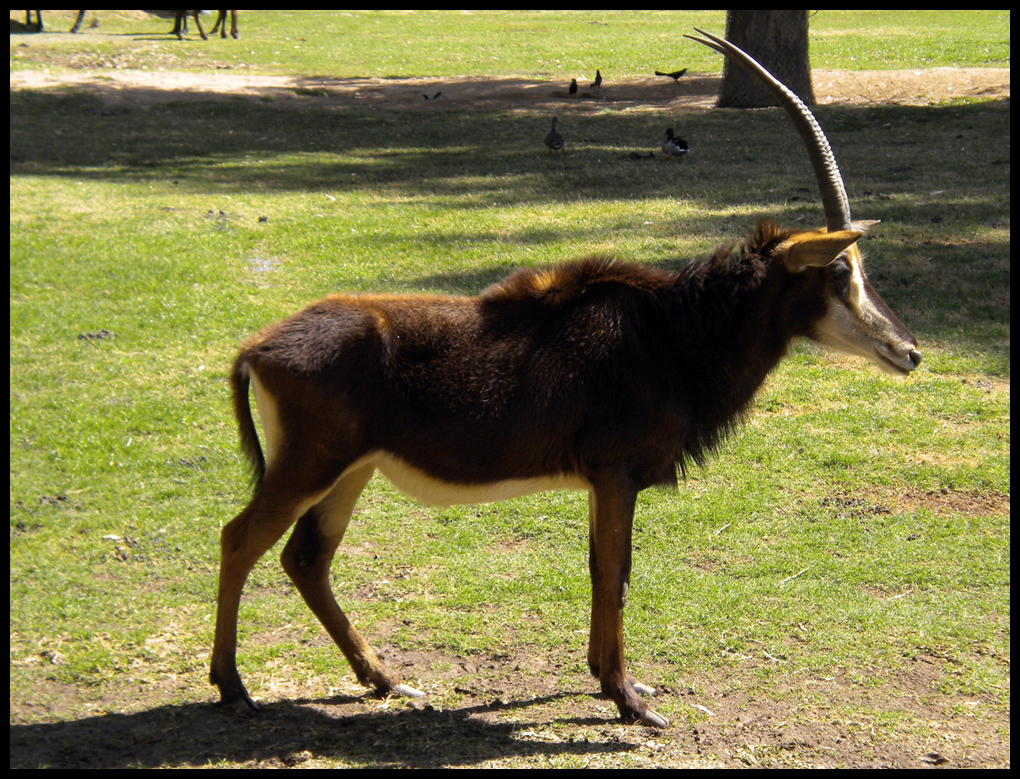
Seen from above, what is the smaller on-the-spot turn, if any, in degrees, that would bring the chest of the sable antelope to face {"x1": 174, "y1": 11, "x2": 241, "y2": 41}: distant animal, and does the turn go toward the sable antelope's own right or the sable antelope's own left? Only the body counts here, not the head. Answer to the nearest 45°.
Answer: approximately 90° to the sable antelope's own left

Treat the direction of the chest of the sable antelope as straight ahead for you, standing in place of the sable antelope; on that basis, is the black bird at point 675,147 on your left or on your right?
on your left

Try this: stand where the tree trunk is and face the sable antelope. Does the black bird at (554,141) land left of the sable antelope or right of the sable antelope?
right

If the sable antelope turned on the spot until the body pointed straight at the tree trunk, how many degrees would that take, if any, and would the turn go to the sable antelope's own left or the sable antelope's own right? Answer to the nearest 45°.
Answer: approximately 90° to the sable antelope's own left

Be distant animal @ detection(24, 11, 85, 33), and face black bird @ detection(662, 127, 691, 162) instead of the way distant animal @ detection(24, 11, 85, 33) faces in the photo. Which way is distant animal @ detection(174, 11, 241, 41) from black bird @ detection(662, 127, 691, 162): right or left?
left

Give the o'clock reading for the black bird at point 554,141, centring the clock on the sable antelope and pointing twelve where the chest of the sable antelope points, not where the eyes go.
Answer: The black bird is roughly at 9 o'clock from the sable antelope.

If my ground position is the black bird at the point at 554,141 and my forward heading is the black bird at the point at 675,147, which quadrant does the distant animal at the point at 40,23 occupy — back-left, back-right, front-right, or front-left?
back-left

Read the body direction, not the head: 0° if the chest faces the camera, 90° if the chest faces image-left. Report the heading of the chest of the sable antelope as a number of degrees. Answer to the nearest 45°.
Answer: approximately 270°

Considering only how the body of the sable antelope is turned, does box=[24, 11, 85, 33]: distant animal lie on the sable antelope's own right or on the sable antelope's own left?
on the sable antelope's own left
